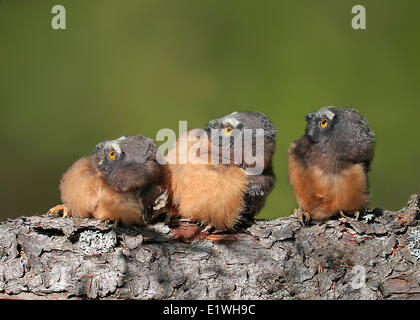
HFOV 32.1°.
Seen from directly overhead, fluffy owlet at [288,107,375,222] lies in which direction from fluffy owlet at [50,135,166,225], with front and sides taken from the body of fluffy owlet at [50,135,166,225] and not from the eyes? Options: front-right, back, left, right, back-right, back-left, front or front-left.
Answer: back-left

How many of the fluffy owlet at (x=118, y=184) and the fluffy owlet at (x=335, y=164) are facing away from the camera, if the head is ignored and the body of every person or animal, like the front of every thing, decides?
0

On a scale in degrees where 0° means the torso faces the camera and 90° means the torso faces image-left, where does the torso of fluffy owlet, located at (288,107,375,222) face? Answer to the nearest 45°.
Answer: approximately 45°

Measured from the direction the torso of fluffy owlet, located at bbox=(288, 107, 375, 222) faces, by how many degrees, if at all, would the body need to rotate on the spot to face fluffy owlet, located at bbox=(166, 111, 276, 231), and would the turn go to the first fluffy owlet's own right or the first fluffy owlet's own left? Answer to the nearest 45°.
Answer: approximately 45° to the first fluffy owlet's own right

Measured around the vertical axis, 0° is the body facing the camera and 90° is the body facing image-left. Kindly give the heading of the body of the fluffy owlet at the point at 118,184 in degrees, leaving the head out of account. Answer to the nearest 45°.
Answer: approximately 45°
